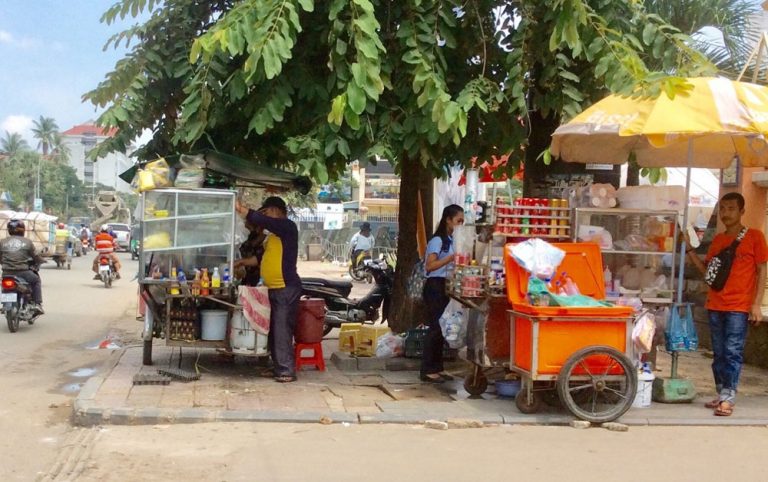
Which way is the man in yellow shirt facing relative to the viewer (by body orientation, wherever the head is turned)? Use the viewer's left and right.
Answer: facing to the left of the viewer

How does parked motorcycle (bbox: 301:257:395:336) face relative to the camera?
to the viewer's right

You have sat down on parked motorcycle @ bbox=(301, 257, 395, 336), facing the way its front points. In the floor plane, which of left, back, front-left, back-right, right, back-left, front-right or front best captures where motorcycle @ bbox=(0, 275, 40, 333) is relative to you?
back

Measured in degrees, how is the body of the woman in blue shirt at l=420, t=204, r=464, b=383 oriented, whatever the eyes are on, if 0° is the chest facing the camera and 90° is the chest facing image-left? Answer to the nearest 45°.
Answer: approximately 270°

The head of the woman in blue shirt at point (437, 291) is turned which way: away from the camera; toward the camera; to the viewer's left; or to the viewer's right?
to the viewer's right

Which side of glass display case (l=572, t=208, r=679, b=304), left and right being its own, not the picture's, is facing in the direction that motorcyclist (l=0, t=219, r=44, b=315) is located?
right

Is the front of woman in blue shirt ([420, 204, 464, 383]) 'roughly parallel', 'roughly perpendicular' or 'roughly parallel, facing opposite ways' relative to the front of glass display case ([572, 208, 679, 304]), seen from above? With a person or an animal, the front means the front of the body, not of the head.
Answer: roughly perpendicular

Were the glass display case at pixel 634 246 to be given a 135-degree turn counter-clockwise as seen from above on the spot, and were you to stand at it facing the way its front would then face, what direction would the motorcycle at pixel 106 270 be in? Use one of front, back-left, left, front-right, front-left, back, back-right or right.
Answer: left

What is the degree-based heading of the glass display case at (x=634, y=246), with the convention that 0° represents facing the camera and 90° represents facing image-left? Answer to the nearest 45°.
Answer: approximately 0°
